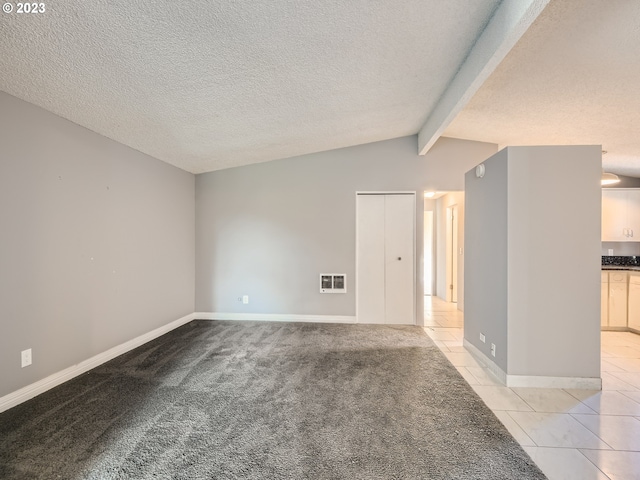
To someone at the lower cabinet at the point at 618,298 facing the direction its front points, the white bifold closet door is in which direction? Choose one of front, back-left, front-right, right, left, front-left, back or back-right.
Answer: front-right

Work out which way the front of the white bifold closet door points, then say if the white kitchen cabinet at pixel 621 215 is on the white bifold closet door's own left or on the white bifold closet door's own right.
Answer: on the white bifold closet door's own left

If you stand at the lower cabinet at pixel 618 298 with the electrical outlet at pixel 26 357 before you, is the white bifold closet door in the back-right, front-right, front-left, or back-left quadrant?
front-right

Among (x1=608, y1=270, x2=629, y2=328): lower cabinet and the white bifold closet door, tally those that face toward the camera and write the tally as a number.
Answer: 2

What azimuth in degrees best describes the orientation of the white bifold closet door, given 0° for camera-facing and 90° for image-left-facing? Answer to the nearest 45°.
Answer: approximately 0°

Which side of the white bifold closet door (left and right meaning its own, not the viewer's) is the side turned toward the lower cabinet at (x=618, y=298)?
left

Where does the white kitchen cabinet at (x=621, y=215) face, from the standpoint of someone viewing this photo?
facing the viewer

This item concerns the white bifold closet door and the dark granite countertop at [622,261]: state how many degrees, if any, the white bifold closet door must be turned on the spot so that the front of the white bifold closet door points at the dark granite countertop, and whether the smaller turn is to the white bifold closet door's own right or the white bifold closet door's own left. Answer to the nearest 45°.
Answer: approximately 90° to the white bifold closet door's own left

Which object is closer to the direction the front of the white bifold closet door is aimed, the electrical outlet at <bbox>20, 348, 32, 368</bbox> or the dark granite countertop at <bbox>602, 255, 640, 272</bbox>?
the electrical outlet

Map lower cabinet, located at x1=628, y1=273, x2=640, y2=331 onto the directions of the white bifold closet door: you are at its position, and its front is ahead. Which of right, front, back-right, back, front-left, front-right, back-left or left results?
left
